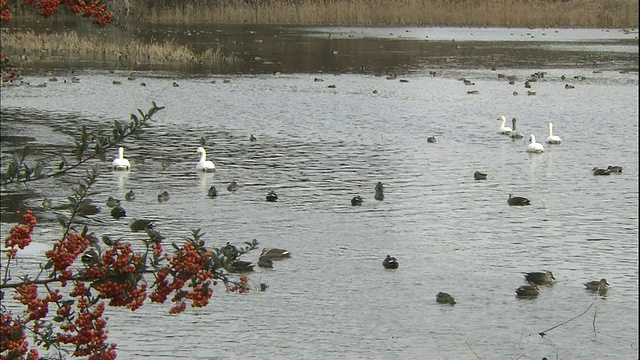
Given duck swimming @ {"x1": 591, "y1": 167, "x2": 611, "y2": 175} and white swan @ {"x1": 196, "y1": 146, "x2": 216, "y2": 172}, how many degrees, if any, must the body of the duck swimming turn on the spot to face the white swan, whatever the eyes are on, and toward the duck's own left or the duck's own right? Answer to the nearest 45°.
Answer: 0° — it already faces it

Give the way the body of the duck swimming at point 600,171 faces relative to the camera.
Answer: to the viewer's left

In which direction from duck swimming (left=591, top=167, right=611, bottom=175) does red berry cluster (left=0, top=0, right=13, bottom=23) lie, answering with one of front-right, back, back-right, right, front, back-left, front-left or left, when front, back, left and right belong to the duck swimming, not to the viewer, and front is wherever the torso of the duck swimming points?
left

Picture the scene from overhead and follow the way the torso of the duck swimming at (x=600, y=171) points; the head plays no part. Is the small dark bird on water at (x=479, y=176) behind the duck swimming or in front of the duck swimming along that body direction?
in front
